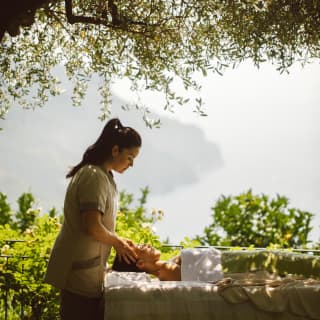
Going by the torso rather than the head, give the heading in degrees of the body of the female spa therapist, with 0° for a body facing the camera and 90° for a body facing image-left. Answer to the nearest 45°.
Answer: approximately 270°

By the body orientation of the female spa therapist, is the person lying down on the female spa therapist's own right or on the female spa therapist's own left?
on the female spa therapist's own left

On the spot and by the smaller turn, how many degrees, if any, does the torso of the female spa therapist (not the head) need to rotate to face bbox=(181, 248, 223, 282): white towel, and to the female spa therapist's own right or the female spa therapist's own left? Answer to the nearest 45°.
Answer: approximately 45° to the female spa therapist's own left

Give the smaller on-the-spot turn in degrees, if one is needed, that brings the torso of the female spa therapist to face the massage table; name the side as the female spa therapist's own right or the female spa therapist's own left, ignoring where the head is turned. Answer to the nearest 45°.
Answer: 0° — they already face it

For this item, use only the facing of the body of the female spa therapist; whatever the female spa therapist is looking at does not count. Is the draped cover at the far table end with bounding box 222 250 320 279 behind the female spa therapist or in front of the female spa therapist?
in front
